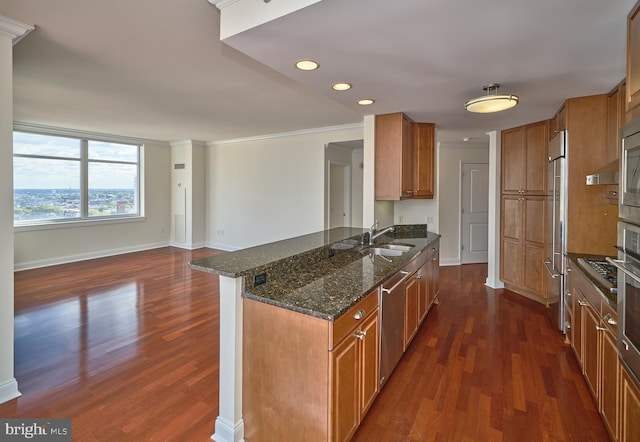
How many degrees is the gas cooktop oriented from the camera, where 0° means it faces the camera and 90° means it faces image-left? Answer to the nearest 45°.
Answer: approximately 90°

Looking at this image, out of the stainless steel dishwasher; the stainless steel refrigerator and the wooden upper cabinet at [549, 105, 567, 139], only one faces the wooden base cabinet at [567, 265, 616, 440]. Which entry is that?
the stainless steel dishwasher

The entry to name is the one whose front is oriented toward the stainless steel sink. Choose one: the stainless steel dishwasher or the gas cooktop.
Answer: the gas cooktop

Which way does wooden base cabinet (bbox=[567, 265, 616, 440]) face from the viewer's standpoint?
to the viewer's left

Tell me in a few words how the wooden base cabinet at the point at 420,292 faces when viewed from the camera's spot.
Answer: facing to the right of the viewer

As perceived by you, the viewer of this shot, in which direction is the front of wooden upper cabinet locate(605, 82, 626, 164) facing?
facing to the left of the viewer

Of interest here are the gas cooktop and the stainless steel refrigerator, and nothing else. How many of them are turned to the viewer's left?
2

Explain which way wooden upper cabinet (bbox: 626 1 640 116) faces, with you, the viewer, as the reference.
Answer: facing to the left of the viewer
